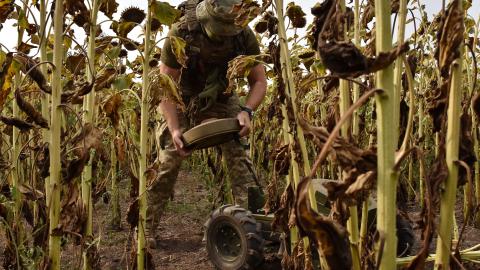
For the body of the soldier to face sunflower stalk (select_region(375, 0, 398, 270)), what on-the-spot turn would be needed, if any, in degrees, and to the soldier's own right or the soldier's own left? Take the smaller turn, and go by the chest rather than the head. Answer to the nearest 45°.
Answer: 0° — they already face it

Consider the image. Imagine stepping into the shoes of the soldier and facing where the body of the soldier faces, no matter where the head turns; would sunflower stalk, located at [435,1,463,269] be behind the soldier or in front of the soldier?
in front

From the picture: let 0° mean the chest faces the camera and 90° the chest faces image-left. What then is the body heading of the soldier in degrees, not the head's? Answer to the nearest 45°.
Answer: approximately 0°

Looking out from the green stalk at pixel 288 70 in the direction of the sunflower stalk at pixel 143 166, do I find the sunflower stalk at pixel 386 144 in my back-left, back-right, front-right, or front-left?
back-left

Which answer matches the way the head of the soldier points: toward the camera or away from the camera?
toward the camera

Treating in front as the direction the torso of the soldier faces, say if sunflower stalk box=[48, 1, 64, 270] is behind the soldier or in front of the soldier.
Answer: in front

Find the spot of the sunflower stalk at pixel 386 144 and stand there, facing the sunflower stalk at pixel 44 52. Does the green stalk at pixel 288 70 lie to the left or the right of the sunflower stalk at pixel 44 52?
right
